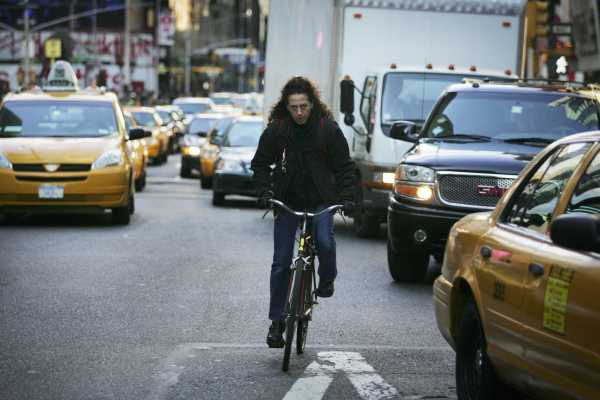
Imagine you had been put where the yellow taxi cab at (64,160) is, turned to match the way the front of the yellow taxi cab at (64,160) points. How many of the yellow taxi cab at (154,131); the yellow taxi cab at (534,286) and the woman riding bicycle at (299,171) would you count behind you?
1

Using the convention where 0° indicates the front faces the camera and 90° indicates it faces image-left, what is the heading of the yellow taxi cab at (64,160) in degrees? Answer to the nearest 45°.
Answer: approximately 0°

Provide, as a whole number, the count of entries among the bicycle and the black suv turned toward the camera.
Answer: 2

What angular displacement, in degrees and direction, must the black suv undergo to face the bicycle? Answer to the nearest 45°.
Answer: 0° — it already faces it

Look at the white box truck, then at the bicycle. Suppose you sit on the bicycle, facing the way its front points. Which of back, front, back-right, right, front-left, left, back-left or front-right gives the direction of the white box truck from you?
back

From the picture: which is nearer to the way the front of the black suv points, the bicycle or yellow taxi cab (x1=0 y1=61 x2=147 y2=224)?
the bicycle

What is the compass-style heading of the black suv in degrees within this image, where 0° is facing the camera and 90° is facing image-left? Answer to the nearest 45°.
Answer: approximately 0°

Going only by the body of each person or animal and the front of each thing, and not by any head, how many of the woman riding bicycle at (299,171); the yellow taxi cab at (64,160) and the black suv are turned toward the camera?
3

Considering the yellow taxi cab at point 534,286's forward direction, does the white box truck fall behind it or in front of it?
behind

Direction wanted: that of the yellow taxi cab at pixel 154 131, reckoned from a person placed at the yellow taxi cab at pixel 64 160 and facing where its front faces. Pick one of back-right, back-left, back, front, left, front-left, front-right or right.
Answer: back

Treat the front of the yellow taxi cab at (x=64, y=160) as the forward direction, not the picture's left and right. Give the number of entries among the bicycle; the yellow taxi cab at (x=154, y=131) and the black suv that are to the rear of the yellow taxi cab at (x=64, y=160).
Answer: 1
